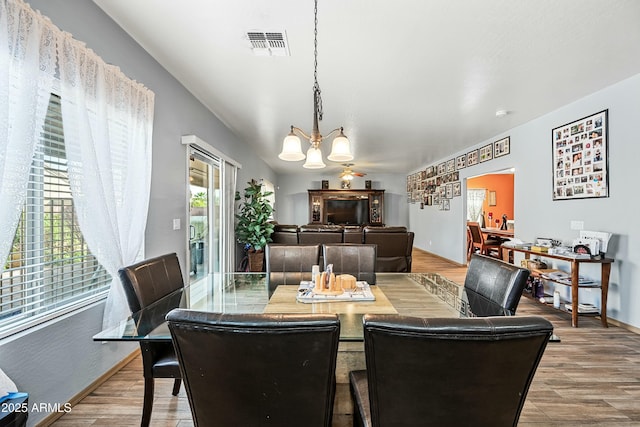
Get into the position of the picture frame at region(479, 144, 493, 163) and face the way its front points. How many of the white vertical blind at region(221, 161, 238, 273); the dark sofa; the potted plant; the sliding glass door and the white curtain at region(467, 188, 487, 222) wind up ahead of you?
4

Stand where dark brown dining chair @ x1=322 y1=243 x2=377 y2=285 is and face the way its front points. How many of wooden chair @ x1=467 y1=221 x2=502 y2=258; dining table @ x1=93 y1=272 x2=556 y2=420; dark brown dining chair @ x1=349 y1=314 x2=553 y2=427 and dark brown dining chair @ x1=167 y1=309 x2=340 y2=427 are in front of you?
3

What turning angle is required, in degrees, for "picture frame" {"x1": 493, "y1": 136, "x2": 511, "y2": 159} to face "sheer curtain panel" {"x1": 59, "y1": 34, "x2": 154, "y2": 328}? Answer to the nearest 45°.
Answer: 0° — it already faces it

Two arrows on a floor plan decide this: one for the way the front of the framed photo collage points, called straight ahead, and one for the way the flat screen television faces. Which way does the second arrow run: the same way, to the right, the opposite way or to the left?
to the left

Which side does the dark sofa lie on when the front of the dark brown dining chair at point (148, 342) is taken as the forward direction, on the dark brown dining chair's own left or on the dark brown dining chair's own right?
on the dark brown dining chair's own left

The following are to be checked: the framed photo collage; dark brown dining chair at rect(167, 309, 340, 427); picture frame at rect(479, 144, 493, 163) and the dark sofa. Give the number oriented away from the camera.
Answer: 2

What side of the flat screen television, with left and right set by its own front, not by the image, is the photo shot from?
front

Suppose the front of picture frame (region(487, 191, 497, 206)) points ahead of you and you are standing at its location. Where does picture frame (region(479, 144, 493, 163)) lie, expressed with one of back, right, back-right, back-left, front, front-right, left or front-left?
front

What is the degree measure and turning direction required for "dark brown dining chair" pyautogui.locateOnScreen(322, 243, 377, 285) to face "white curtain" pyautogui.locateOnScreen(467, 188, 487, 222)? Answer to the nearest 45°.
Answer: approximately 135° to its left

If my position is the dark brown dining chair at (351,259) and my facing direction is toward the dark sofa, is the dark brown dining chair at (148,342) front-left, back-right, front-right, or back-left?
back-left

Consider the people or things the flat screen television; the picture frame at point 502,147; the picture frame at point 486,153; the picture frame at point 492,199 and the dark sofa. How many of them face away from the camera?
1

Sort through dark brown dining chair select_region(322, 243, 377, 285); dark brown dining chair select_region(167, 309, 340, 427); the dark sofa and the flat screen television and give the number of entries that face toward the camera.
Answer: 2

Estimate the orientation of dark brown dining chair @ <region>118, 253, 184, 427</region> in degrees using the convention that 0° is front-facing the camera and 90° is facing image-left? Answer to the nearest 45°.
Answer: approximately 315°

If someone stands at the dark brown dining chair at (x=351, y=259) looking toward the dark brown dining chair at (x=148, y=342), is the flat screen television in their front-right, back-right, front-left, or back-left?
back-right

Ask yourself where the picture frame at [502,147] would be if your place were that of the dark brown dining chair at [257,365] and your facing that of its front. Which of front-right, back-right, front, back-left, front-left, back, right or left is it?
front-right

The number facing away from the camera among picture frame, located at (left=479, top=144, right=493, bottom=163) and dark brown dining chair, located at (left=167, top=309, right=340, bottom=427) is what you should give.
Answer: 1

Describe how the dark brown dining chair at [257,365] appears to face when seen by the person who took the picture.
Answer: facing away from the viewer

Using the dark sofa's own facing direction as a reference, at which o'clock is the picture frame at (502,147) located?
The picture frame is roughly at 3 o'clock from the dark sofa.

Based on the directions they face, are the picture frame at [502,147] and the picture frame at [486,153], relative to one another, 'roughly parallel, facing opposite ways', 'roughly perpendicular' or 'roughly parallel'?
roughly parallel

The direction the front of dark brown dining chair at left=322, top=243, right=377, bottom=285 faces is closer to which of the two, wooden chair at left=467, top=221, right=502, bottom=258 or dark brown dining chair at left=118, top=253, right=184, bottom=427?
the dark brown dining chair

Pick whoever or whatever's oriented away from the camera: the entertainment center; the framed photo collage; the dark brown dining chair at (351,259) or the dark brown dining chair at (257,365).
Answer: the dark brown dining chair at (257,365)

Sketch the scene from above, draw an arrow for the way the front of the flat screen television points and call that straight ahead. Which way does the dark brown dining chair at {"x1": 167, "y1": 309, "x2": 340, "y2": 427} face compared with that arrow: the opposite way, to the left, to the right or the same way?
the opposite way

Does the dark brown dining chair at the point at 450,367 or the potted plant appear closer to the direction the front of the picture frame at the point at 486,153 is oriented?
the potted plant
